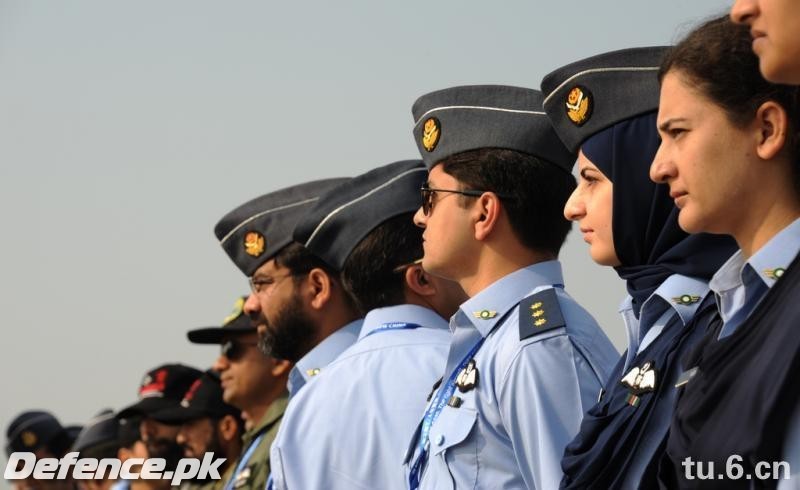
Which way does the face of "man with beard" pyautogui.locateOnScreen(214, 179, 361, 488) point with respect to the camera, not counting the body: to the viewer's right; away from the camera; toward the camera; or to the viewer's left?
to the viewer's left

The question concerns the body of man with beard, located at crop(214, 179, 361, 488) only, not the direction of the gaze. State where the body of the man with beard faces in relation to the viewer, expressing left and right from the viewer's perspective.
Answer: facing to the left of the viewer

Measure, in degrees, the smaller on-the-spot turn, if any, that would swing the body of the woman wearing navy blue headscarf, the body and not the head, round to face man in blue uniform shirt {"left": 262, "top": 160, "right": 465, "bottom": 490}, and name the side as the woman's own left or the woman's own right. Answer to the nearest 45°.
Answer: approximately 45° to the woman's own right

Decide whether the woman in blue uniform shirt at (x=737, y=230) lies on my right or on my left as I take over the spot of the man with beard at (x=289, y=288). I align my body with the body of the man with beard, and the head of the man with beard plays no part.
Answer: on my left

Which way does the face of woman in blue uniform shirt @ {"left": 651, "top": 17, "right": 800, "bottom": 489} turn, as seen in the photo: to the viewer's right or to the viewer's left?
to the viewer's left

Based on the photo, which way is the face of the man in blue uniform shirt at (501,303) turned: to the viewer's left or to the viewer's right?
to the viewer's left

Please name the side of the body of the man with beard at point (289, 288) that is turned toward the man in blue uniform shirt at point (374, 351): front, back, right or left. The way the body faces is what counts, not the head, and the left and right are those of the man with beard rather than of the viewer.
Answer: left

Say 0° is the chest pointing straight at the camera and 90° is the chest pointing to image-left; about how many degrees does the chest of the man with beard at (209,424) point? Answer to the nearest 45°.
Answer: approximately 90°

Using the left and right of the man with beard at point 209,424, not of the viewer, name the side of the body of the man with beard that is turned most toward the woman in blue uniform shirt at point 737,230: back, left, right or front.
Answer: left

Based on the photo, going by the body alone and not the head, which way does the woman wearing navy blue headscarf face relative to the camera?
to the viewer's left
